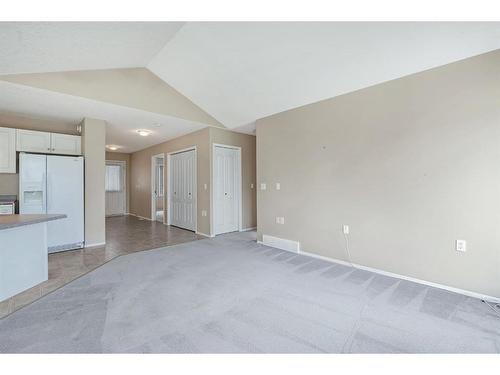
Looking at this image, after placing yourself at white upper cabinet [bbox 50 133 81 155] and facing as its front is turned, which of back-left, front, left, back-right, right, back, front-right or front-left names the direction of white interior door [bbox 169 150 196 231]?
left

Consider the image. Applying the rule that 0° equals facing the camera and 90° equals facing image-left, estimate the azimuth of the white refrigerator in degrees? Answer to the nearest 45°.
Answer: approximately 0°

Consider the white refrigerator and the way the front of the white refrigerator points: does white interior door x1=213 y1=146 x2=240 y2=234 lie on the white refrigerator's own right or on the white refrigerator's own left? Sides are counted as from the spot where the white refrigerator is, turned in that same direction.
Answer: on the white refrigerator's own left

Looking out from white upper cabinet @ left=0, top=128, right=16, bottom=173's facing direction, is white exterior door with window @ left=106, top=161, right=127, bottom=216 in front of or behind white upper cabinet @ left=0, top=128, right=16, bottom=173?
behind

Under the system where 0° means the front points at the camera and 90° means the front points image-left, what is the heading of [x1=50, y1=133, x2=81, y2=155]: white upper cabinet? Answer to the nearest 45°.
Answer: approximately 0°

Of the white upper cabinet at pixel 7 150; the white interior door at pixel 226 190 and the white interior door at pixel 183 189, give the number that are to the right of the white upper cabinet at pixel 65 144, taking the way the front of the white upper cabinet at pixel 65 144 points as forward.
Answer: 1
